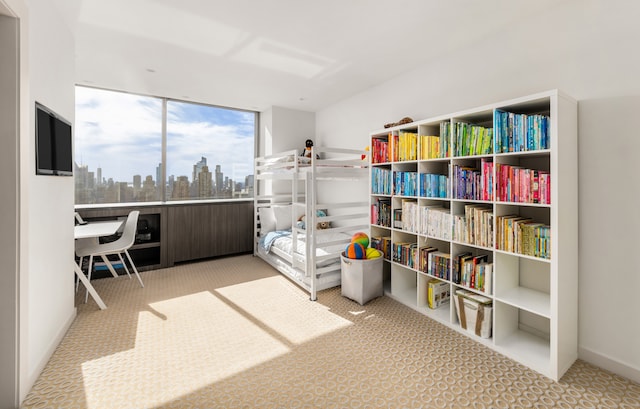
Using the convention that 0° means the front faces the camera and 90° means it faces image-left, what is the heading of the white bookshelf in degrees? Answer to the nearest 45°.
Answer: approximately 45°

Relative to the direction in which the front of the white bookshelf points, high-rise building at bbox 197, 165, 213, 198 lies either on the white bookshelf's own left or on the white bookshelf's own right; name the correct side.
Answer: on the white bookshelf's own right

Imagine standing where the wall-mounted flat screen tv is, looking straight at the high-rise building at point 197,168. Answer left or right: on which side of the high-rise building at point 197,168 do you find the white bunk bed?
right

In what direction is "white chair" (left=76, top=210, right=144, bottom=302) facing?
to the viewer's left
